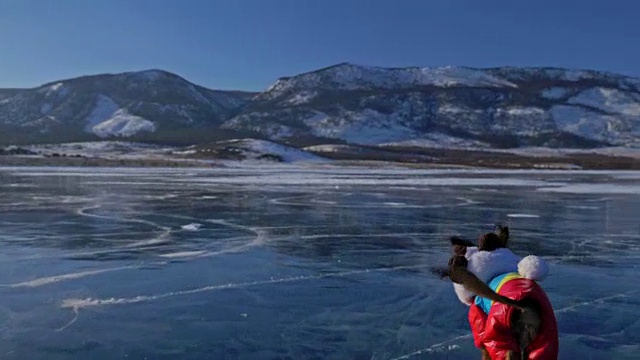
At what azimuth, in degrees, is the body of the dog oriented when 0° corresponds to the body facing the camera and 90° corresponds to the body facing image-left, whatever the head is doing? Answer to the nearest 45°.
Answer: approximately 135°
